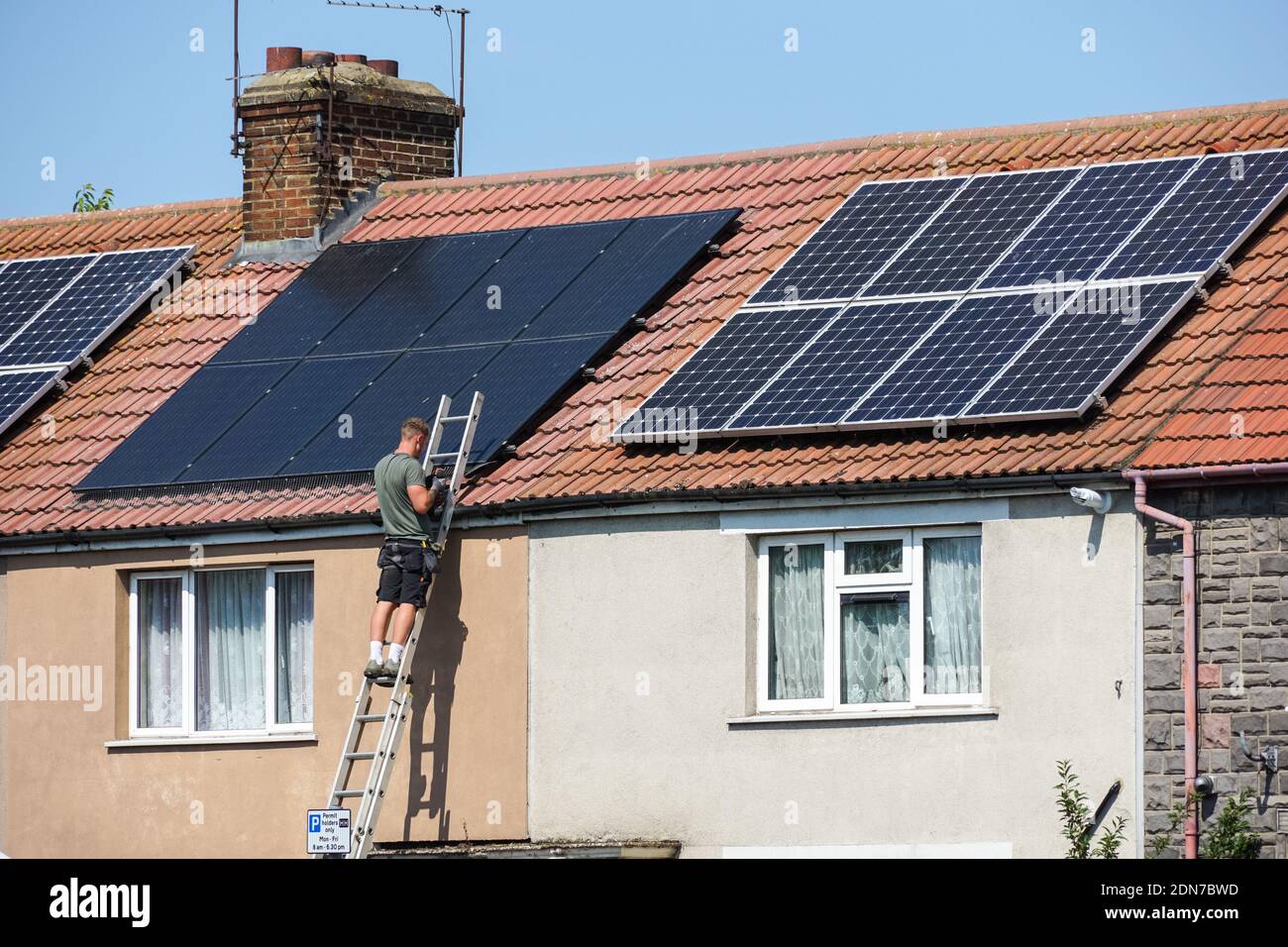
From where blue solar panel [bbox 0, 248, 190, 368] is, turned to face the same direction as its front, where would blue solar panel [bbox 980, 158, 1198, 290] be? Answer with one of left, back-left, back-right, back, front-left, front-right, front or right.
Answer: left

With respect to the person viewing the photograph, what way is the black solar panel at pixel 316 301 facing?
facing the viewer and to the left of the viewer

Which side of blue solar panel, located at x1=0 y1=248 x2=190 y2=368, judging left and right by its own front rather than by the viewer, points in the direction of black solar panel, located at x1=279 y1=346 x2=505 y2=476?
left

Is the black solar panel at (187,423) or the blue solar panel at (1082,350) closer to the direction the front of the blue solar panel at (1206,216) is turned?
the blue solar panel

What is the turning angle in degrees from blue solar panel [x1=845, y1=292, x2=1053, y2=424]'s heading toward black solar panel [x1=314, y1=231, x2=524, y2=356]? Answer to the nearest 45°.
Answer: approximately 90° to its right

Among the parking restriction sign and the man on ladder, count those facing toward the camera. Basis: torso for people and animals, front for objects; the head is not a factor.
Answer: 1

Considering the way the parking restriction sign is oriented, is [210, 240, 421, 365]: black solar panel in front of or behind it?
behind

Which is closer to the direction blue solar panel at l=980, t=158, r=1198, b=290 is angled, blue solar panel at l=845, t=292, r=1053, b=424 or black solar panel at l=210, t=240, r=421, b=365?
the blue solar panel

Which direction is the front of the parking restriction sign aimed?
toward the camera

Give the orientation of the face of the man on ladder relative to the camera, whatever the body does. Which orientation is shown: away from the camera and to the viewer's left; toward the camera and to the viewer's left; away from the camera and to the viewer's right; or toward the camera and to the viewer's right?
away from the camera and to the viewer's right

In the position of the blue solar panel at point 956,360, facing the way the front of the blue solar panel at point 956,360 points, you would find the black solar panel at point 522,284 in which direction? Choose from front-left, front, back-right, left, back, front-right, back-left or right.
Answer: right
